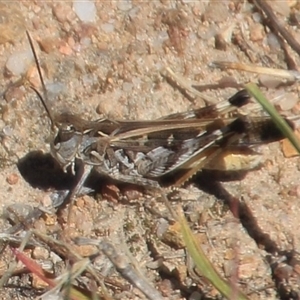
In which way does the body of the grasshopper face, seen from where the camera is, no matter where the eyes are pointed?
to the viewer's left

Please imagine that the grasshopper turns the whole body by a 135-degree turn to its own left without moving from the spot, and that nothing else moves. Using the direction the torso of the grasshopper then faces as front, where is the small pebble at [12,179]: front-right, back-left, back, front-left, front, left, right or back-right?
back

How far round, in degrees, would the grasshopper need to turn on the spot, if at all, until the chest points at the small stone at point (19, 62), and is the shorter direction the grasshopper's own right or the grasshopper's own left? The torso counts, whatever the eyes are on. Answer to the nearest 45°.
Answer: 0° — it already faces it
